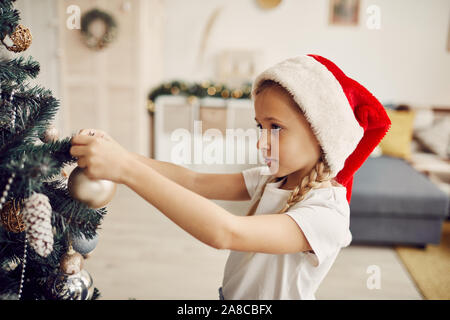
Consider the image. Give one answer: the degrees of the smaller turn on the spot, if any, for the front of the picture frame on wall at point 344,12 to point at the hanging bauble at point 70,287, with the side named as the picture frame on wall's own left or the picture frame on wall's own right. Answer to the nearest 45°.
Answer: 0° — it already faces it

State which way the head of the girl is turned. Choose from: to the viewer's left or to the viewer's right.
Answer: to the viewer's left

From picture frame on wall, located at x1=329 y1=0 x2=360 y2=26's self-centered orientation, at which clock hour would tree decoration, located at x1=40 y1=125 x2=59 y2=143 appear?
The tree decoration is roughly at 12 o'clock from the picture frame on wall.

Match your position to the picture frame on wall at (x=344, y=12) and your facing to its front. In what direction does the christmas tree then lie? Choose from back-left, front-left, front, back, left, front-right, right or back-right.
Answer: front

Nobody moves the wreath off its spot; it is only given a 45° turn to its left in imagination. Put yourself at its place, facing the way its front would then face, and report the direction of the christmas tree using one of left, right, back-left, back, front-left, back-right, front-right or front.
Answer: front-right

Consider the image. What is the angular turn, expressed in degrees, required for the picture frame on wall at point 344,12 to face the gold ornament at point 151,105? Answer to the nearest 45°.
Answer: approximately 45° to its right

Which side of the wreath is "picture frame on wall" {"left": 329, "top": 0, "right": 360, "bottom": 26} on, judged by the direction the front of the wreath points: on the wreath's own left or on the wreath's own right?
on the wreath's own left

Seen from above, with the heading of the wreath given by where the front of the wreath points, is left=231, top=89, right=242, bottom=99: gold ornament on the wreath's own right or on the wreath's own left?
on the wreath's own left

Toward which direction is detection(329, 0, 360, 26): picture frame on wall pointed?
toward the camera

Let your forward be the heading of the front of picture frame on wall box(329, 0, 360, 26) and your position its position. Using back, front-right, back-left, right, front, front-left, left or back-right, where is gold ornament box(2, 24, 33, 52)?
front

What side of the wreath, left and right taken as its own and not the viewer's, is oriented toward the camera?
front

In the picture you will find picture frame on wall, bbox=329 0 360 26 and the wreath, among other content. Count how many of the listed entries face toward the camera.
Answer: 2

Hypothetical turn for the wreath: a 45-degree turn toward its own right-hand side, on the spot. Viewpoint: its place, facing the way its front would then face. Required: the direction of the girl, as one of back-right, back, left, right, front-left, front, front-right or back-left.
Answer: front-left

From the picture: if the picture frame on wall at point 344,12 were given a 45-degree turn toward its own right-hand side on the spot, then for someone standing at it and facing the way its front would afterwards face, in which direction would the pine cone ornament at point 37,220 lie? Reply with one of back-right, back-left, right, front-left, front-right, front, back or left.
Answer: front-left

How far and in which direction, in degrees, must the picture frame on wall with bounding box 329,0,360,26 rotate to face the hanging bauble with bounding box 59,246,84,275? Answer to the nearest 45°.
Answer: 0° — it already faces it
